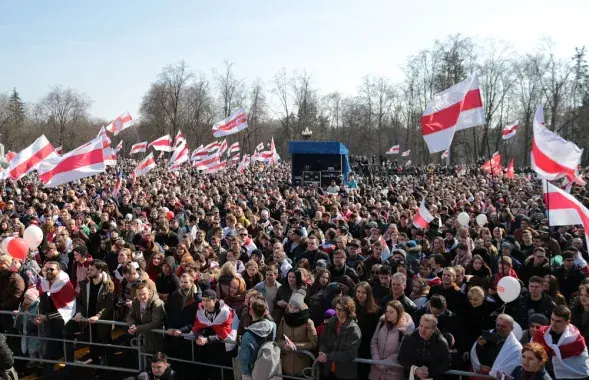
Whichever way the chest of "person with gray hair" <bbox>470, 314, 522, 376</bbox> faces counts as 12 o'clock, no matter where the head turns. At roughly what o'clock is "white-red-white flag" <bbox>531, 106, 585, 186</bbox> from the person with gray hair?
The white-red-white flag is roughly at 5 o'clock from the person with gray hair.

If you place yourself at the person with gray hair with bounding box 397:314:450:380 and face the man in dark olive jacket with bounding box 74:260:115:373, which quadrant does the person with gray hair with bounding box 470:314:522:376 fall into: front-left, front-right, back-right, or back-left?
back-right

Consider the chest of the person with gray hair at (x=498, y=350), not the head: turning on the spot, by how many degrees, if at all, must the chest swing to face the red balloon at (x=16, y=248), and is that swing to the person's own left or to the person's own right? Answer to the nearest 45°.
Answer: approximately 45° to the person's own right

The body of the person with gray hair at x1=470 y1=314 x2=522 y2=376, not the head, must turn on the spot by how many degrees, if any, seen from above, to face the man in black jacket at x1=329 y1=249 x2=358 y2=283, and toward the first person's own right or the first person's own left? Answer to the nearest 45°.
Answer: approximately 90° to the first person's own right

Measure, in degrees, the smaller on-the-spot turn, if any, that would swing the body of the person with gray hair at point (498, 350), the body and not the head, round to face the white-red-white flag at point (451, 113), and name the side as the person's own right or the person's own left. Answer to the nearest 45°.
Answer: approximately 135° to the person's own right

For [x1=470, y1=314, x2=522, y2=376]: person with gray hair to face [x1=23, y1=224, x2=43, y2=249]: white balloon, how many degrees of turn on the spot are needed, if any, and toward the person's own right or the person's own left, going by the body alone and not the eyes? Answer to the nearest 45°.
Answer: approximately 45° to the person's own right

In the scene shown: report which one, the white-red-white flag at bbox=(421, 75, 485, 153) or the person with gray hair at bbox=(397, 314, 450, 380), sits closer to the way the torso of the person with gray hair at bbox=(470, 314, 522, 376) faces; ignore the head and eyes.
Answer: the person with gray hair

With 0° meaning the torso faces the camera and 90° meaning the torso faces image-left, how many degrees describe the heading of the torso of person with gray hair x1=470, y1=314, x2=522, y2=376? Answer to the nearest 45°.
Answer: approximately 45°

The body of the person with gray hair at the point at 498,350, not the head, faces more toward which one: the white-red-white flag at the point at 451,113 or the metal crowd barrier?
the metal crowd barrier

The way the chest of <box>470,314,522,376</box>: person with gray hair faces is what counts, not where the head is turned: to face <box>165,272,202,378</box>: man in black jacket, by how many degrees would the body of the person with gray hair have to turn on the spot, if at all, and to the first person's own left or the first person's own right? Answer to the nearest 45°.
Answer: approximately 45° to the first person's own right
